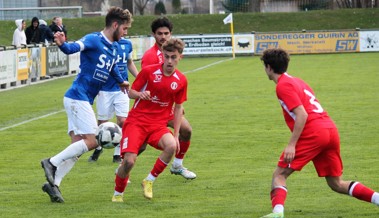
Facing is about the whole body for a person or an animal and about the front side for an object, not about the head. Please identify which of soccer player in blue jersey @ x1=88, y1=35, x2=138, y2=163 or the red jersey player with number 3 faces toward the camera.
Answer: the soccer player in blue jersey

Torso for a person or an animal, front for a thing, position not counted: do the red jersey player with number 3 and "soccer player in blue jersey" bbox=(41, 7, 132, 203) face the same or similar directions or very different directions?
very different directions

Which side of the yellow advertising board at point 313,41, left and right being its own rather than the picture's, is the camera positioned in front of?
front

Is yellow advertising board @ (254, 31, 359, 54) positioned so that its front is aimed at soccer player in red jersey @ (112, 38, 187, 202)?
yes

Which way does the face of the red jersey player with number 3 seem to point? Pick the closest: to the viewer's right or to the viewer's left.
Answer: to the viewer's left

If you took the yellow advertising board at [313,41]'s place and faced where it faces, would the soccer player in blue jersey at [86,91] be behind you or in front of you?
in front

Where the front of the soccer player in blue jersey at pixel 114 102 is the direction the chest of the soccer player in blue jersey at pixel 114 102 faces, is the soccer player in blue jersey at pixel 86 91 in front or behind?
in front

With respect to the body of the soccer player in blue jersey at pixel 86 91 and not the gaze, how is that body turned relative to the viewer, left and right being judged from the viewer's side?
facing the viewer and to the right of the viewer

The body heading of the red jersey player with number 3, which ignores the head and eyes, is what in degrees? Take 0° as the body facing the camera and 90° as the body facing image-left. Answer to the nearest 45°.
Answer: approximately 135°

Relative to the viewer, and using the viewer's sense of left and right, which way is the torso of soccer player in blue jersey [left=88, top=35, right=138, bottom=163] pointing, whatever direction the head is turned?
facing the viewer

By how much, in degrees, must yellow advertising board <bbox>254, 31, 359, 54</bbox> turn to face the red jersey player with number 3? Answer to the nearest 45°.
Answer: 0° — it already faces them

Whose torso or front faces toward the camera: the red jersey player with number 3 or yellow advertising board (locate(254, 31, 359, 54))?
the yellow advertising board

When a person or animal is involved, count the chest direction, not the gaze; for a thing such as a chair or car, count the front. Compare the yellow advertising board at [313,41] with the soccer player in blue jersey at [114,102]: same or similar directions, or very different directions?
same or similar directions

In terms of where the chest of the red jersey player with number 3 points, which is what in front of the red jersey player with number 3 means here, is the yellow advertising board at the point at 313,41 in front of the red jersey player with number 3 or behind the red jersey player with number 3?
in front
